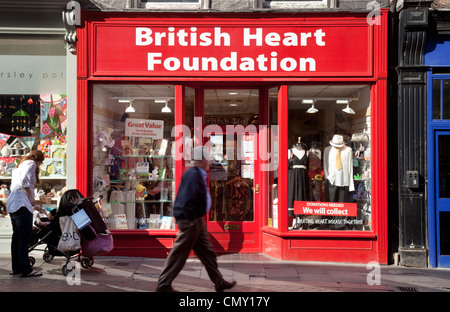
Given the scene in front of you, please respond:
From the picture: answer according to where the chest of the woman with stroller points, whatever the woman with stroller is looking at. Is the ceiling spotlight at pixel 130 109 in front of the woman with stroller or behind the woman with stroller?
in front

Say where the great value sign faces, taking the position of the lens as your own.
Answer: facing the viewer

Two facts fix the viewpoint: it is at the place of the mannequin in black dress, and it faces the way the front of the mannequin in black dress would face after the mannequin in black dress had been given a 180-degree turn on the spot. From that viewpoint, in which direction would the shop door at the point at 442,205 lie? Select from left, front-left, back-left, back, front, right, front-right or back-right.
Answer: right

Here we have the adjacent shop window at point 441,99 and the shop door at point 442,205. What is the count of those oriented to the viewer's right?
0

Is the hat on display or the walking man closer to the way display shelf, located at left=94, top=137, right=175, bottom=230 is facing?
the walking man

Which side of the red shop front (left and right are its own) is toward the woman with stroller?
right

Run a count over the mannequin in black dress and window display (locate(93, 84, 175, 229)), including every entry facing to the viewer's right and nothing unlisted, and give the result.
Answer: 0

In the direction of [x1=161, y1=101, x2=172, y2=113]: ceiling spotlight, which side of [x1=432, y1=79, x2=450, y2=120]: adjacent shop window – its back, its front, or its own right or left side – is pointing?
right

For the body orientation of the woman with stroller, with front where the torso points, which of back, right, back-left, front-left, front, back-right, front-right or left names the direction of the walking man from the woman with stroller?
front-right

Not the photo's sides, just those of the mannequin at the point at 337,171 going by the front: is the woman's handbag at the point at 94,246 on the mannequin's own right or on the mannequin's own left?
on the mannequin's own right

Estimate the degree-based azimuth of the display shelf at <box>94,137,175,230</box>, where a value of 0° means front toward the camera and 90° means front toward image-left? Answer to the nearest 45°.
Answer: approximately 0°

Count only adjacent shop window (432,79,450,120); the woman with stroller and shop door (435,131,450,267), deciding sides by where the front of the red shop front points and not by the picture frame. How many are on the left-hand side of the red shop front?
2

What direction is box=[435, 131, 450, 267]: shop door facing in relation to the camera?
toward the camera
